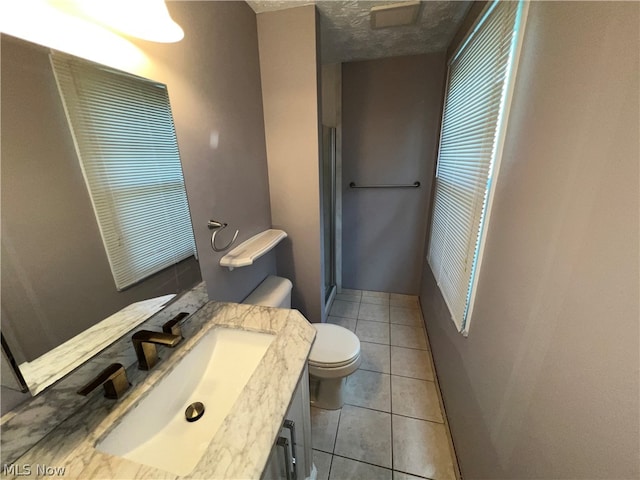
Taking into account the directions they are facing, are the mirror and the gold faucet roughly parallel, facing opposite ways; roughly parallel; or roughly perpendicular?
roughly parallel

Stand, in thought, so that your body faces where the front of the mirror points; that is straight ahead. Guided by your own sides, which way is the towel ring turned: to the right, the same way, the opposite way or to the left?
the same way

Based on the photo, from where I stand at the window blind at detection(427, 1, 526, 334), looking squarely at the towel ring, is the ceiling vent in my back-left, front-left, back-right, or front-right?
front-right

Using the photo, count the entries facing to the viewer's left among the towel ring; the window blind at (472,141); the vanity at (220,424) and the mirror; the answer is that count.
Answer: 1

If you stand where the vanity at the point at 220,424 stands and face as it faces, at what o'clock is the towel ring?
The towel ring is roughly at 8 o'clock from the vanity.

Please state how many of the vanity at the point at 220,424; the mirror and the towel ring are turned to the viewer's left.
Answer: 0

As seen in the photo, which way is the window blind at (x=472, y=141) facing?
to the viewer's left

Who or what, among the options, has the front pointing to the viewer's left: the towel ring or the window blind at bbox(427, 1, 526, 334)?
the window blind

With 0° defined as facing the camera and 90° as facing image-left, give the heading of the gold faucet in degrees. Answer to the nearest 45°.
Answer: approximately 315°

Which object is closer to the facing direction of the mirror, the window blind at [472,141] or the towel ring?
the window blind

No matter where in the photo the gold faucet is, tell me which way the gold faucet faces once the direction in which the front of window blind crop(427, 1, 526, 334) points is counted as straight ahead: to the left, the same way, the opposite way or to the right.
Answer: the opposite way

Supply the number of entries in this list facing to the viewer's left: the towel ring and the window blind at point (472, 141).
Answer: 1

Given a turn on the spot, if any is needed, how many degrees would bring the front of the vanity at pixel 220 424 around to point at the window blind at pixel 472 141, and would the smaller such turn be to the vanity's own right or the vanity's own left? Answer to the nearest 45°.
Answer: approximately 45° to the vanity's own left

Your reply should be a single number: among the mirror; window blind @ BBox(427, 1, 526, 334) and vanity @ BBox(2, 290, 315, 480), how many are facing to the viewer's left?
1

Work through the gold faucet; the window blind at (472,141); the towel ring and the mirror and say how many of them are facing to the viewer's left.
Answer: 1
